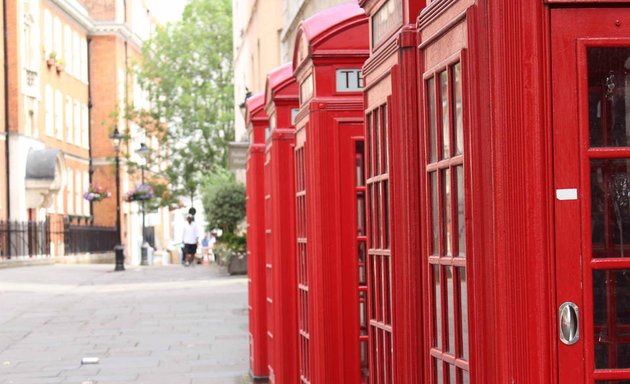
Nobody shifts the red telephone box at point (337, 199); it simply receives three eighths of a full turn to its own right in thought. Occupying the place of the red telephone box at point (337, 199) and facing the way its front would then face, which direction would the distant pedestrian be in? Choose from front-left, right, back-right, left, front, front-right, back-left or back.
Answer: front-right

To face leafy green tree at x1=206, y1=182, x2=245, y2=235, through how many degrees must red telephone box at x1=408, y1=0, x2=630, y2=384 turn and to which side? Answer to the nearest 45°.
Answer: approximately 180°

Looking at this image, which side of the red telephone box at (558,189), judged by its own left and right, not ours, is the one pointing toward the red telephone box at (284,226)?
back

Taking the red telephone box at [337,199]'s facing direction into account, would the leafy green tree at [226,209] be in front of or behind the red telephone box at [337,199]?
behind
